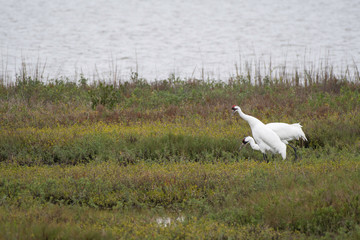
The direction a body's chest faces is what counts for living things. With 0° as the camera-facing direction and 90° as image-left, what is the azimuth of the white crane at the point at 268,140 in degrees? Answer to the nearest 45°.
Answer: approximately 90°
